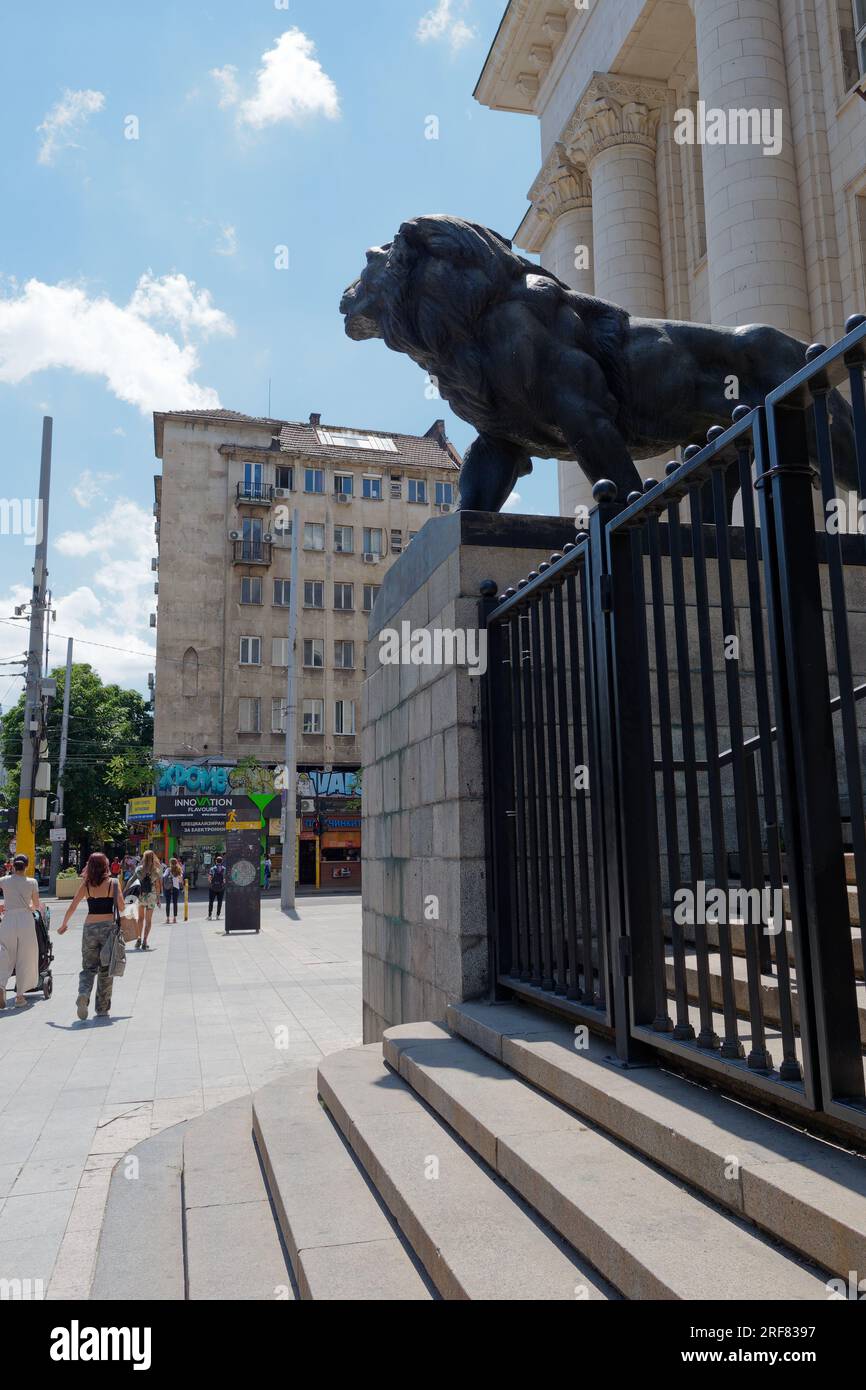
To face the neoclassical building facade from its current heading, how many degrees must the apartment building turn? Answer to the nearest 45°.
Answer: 0° — it already faces it

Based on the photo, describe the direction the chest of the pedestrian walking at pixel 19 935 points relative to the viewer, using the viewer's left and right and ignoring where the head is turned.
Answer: facing away from the viewer

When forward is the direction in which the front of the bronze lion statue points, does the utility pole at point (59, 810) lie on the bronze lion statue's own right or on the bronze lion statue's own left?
on the bronze lion statue's own right

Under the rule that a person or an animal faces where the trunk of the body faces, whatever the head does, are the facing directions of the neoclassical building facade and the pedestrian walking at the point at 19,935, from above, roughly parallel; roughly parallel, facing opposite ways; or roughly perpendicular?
roughly perpendicular

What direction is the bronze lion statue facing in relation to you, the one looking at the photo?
facing to the left of the viewer

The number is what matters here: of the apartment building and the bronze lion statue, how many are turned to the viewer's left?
1

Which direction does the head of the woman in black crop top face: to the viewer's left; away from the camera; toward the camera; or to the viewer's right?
away from the camera

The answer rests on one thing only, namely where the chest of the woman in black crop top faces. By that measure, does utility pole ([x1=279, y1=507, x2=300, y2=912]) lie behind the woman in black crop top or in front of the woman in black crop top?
in front

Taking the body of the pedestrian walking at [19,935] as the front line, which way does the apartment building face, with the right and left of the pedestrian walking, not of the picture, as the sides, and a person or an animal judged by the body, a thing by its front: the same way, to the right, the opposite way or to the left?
the opposite way

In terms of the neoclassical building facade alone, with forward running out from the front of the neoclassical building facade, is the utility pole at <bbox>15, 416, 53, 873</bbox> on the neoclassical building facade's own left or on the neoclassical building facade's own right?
on the neoclassical building facade's own right

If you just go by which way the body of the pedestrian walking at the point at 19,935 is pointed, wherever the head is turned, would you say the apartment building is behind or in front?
in front

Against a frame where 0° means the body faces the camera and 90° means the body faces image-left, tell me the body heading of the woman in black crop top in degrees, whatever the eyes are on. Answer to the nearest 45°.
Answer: approximately 180°

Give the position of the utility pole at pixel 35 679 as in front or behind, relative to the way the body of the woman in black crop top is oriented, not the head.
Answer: in front
